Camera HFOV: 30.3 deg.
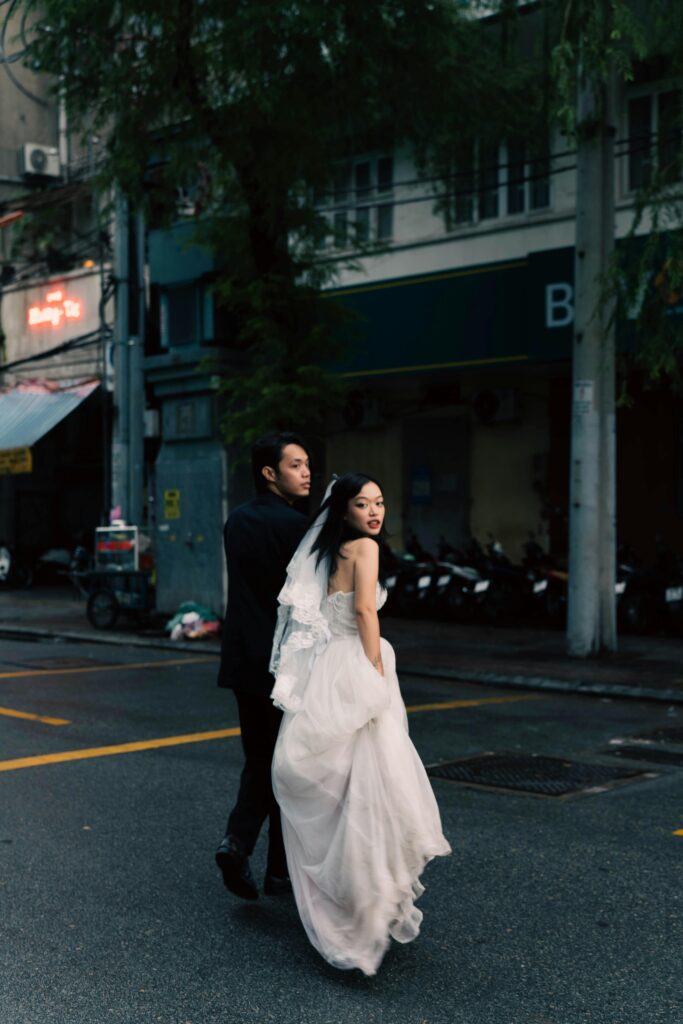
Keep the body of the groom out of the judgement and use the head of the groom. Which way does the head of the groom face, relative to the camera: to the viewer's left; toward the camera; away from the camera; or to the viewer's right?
to the viewer's right

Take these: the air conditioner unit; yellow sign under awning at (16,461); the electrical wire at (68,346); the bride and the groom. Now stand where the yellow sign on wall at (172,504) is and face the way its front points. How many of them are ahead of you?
2

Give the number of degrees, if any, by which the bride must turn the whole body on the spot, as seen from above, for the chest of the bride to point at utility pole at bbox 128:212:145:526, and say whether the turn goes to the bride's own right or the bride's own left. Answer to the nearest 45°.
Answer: approximately 45° to the bride's own left

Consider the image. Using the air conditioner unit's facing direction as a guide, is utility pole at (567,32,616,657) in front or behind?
in front

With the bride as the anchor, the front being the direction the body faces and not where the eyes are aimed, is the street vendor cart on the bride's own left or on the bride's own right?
on the bride's own left

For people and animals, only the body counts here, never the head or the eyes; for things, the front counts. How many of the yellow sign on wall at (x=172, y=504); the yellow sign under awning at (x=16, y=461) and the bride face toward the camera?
2

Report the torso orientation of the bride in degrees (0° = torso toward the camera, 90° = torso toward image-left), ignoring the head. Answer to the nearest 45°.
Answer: approximately 225°

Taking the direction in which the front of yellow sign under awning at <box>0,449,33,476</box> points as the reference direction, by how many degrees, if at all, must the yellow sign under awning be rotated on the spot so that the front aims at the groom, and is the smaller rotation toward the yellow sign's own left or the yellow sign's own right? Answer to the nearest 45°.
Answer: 0° — it already faces them

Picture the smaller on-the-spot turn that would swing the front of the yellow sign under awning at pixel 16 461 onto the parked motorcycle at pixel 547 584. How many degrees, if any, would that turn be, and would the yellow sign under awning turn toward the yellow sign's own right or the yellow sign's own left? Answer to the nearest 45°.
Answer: approximately 45° to the yellow sign's own left

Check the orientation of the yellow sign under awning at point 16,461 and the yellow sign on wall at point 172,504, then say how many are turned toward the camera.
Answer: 2
